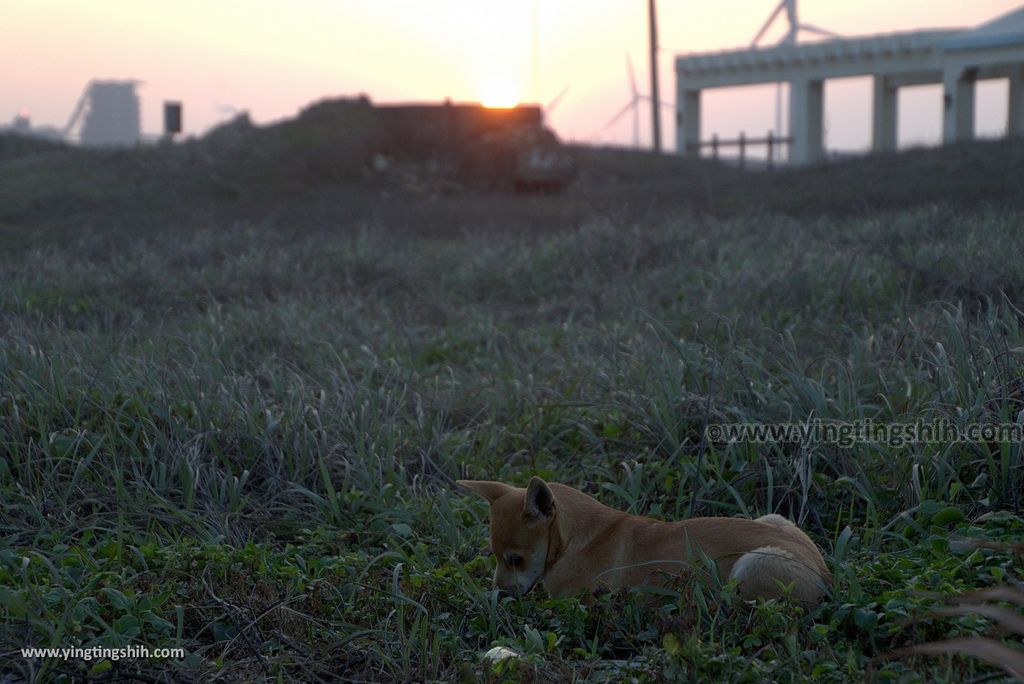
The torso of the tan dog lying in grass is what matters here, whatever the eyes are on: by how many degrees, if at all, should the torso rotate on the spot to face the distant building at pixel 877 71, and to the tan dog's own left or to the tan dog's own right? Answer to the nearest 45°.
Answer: approximately 90° to the tan dog's own right

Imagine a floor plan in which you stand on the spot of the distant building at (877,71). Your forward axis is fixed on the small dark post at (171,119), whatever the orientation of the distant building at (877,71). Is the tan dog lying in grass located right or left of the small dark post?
left

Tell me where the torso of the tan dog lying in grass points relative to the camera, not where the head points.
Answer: to the viewer's left

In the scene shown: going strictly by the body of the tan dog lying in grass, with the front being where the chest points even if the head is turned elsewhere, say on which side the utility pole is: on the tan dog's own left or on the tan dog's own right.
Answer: on the tan dog's own right
